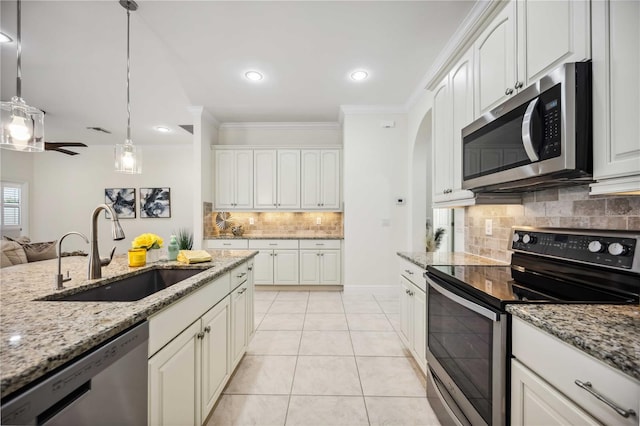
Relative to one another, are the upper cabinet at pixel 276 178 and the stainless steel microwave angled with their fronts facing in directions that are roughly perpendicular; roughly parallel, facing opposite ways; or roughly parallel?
roughly perpendicular

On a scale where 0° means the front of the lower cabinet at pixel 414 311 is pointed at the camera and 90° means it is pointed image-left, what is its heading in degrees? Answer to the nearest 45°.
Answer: approximately 90°

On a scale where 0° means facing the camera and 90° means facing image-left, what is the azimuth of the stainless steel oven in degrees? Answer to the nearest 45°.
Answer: approximately 45°

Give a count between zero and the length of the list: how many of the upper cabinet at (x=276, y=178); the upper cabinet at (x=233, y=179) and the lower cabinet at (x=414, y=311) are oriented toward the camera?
2

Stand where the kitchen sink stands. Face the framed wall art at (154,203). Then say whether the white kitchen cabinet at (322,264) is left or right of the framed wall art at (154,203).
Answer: right

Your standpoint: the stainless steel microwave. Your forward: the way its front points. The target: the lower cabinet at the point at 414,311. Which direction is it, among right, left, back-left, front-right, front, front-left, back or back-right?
right

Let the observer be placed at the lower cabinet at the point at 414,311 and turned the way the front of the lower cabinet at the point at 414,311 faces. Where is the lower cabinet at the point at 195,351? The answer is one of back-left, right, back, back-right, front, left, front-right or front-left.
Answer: front-left

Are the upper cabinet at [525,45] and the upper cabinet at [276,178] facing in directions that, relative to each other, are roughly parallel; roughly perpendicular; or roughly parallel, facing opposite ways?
roughly perpendicular

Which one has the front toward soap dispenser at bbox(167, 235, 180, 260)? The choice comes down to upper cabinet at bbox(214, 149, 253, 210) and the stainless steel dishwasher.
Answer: the upper cabinet

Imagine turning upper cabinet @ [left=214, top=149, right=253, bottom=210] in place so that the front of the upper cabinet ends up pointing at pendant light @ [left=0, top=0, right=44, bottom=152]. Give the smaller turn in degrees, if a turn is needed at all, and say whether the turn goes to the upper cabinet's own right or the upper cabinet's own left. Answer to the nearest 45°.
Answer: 0° — it already faces it

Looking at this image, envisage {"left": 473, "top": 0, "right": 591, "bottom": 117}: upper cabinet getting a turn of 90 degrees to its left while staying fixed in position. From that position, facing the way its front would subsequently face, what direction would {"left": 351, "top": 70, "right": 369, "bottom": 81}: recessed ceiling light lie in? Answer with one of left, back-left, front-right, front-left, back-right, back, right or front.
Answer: back

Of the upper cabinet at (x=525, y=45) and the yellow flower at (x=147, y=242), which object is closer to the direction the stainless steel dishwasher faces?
the upper cabinet
